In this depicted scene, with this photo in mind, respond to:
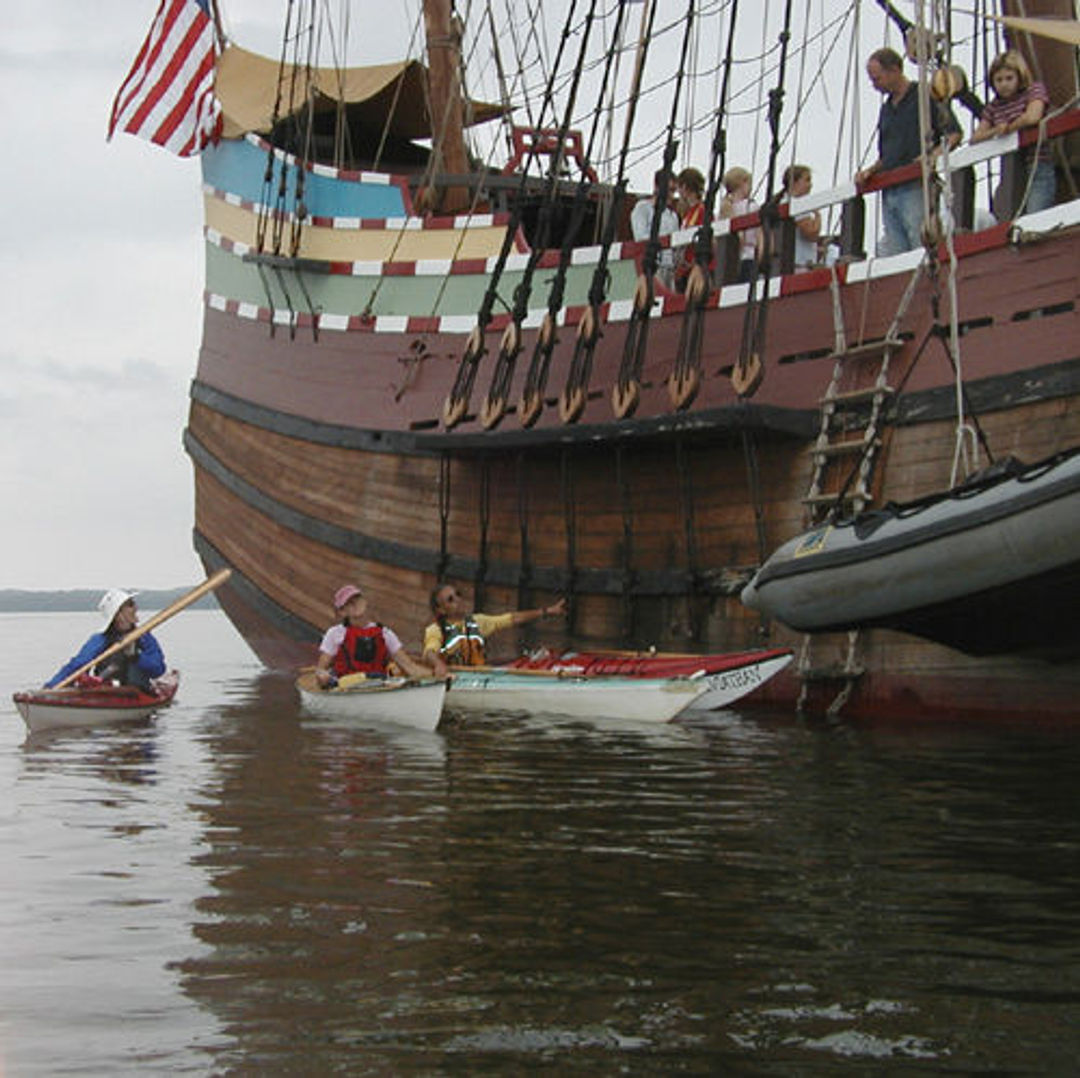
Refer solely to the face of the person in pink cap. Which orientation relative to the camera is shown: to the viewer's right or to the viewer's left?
to the viewer's right

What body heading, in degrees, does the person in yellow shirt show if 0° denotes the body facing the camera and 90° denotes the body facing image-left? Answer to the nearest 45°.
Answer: approximately 315°

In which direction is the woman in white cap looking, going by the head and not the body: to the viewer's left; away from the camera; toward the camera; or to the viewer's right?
to the viewer's right

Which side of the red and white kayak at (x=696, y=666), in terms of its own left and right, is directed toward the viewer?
right

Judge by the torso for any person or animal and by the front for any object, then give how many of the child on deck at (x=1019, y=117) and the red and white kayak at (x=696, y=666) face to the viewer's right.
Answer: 1

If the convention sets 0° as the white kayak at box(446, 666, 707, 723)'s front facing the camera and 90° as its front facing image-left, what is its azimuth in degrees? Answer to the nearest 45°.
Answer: approximately 270°

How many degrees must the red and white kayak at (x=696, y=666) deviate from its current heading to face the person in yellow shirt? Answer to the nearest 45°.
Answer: approximately 135° to its left

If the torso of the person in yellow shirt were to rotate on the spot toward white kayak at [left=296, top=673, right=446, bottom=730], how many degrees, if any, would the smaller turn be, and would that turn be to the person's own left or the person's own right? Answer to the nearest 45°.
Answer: approximately 45° to the person's own right

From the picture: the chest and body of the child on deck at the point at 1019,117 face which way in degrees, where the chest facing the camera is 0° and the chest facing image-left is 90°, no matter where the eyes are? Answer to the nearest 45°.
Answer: approximately 45°

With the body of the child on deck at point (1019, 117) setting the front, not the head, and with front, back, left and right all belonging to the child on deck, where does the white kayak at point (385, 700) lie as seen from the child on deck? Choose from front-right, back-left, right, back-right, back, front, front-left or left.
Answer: front-right

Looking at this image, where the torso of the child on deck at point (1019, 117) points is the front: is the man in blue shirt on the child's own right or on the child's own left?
on the child's own right
